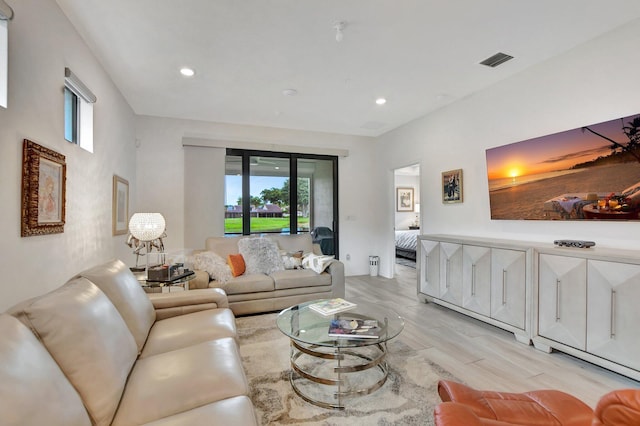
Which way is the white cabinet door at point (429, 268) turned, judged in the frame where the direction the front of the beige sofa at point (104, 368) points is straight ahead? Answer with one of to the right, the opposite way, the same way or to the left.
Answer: the opposite way

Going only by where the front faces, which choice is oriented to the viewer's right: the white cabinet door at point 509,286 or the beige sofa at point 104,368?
the beige sofa

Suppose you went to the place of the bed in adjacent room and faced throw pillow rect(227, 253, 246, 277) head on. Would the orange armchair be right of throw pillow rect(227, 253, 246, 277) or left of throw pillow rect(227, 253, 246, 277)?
left

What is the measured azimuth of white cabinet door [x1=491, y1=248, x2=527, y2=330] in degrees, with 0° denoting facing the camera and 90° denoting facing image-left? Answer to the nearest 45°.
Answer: approximately 45°

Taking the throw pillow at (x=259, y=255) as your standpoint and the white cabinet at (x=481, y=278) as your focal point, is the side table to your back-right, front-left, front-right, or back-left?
back-right

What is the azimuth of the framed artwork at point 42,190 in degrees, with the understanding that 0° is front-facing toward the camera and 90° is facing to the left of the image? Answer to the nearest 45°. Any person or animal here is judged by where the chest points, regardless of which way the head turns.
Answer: approximately 315°

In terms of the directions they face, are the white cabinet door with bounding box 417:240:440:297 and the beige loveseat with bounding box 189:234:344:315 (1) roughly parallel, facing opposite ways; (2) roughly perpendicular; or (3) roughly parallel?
roughly perpendicular

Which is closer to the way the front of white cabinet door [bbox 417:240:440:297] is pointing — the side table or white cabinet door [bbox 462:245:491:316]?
the side table

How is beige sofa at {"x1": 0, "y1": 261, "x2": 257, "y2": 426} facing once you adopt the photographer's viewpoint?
facing to the right of the viewer
